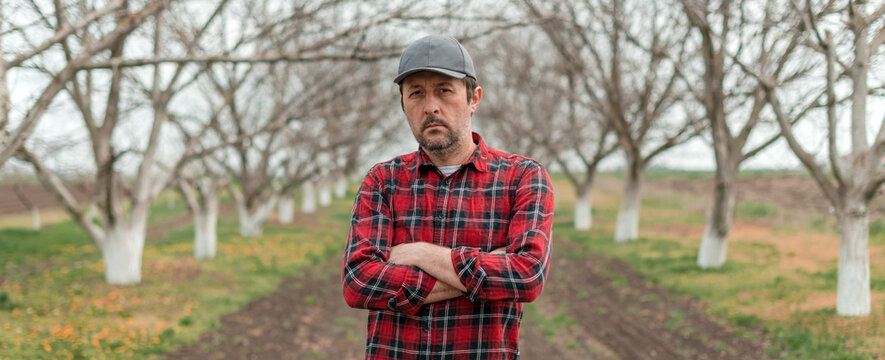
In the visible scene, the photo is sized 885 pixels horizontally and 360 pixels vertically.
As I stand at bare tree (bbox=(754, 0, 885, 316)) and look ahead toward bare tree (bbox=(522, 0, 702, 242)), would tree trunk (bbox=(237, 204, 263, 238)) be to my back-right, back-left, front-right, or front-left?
front-left

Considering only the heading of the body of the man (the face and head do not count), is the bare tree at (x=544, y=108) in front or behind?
behind

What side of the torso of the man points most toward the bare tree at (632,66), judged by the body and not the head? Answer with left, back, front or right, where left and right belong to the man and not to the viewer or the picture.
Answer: back

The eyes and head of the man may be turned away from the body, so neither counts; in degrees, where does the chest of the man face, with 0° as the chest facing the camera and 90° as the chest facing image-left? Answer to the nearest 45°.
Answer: approximately 0°

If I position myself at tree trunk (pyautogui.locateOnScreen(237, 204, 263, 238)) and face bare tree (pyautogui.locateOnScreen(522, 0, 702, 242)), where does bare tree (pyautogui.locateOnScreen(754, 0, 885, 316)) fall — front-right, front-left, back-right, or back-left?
front-right

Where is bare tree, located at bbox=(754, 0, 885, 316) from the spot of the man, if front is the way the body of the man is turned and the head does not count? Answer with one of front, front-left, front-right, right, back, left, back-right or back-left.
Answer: back-left

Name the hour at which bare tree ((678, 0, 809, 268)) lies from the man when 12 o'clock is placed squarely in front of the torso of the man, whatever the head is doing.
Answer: The bare tree is roughly at 7 o'clock from the man.

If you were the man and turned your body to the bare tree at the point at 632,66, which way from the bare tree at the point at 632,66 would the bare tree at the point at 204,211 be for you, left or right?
left

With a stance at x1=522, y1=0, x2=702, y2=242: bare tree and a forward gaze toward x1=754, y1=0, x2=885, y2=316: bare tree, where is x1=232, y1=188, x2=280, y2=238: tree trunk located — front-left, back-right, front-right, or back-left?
back-right

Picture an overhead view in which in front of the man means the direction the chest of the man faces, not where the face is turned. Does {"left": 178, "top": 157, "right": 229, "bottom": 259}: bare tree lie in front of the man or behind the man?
behind
